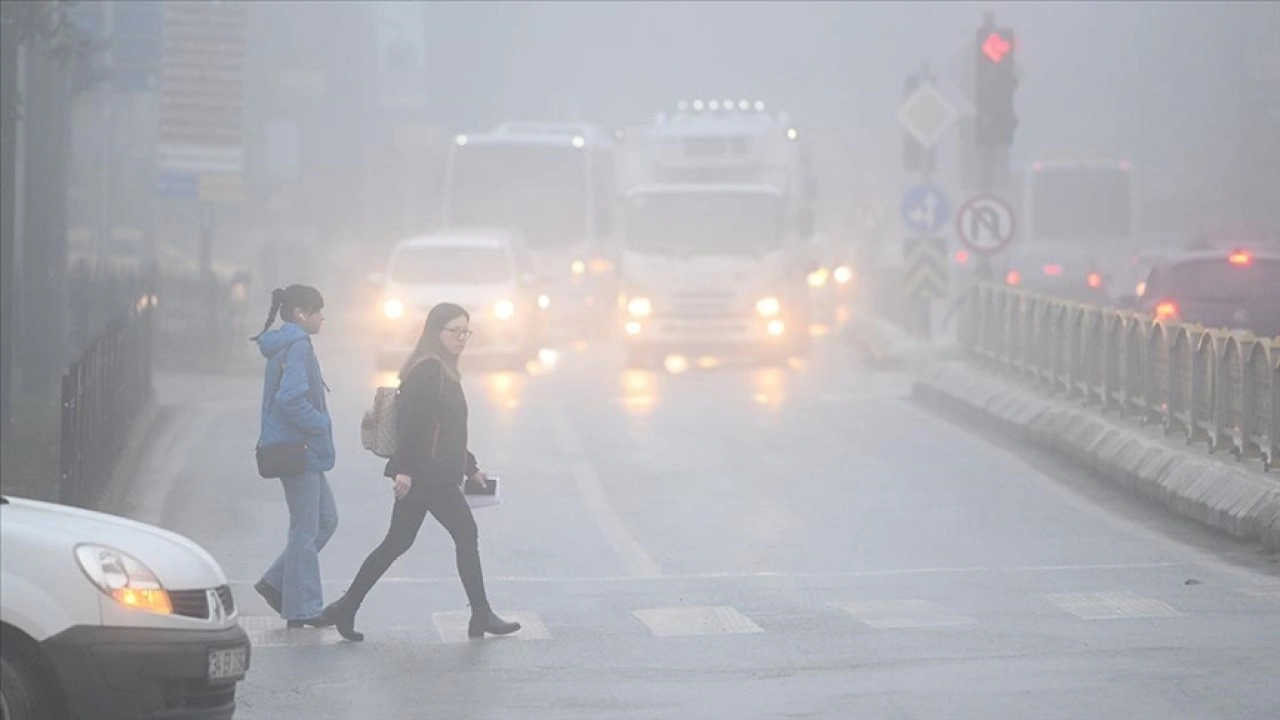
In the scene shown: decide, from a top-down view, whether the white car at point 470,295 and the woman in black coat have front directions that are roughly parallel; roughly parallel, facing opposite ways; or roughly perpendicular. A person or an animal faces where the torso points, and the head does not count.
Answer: roughly perpendicular

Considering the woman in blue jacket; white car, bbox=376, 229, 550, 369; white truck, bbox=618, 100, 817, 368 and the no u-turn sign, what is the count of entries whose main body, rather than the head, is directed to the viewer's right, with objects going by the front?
1

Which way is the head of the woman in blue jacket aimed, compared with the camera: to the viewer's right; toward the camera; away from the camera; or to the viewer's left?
to the viewer's right

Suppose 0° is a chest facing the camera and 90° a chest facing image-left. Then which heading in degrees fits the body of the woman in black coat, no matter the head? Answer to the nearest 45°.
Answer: approximately 270°

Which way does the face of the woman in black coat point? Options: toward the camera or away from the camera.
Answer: toward the camera

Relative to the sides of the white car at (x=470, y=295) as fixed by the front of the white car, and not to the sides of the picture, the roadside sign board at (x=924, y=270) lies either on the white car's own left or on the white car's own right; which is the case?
on the white car's own left

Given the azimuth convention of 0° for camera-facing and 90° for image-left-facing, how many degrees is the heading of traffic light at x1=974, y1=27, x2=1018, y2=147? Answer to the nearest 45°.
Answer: approximately 0°

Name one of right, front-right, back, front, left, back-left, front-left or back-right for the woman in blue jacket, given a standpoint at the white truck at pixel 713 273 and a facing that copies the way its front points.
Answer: front

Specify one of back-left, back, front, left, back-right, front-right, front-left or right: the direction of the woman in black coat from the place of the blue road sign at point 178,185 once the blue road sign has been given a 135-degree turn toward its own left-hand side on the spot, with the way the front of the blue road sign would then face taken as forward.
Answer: back-right

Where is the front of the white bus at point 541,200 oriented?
toward the camera

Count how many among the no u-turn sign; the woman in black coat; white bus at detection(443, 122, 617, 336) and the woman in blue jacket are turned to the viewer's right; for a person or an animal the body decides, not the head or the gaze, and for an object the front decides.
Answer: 2
